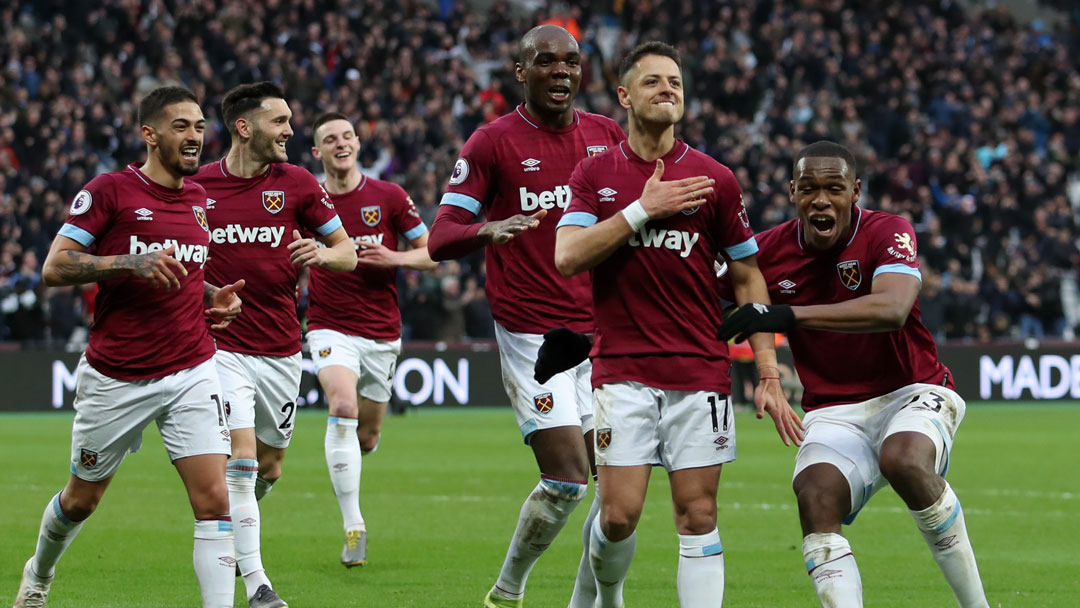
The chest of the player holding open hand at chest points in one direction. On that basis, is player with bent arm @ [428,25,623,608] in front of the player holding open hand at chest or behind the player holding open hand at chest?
behind

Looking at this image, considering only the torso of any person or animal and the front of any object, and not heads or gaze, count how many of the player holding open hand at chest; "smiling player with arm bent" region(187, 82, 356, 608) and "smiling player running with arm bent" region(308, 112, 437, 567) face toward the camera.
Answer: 3

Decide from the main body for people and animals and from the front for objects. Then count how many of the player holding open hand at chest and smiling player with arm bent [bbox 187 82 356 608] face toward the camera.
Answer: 2

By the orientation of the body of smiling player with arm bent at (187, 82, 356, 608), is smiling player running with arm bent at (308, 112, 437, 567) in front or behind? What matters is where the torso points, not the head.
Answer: behind

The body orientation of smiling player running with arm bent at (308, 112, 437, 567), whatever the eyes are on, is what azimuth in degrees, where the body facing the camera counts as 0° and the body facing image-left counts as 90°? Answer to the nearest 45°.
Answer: approximately 0°

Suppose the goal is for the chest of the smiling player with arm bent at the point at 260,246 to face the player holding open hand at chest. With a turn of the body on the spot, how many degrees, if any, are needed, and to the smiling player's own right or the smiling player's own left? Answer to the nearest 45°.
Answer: approximately 45° to the smiling player's own left

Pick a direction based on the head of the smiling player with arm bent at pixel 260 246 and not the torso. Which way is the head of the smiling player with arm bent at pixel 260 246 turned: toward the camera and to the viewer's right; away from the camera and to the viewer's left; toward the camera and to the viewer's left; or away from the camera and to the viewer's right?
toward the camera and to the viewer's right

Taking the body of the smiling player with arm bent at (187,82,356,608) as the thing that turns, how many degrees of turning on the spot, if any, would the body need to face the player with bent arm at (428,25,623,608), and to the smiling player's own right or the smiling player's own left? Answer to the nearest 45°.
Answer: approximately 45° to the smiling player's own left

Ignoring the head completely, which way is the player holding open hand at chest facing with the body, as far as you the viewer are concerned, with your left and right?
facing the viewer

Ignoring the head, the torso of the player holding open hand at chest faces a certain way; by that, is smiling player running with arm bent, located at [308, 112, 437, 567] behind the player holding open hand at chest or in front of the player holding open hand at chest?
behind

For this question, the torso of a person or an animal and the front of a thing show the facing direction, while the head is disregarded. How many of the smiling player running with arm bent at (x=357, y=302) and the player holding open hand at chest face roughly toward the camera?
2
